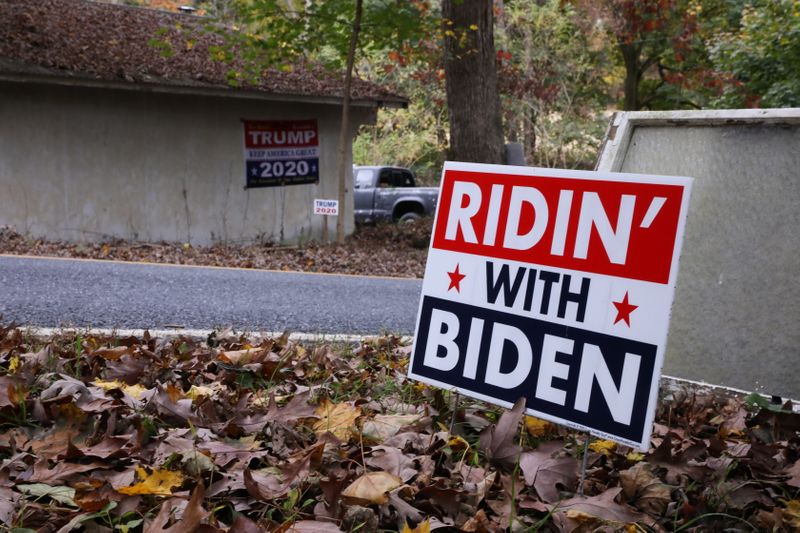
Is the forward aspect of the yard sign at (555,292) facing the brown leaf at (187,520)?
yes

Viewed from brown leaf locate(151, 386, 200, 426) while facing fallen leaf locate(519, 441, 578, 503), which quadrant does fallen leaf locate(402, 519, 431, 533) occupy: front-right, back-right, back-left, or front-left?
front-right

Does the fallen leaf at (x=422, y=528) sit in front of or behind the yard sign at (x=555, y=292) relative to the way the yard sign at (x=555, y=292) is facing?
in front

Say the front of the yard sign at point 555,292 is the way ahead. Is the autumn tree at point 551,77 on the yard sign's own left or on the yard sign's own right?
on the yard sign's own right

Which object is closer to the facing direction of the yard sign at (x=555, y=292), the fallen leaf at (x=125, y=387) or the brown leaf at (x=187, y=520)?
the brown leaf

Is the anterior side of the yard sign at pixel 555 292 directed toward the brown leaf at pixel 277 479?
yes

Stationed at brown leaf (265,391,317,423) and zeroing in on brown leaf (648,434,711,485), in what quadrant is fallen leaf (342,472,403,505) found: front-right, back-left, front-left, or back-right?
front-right

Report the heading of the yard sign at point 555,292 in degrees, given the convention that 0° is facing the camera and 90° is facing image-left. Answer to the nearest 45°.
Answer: approximately 45°

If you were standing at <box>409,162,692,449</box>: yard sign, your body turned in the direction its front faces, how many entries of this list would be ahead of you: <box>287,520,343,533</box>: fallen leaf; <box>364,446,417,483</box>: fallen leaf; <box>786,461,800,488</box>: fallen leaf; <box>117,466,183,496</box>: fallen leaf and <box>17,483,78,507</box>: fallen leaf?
4

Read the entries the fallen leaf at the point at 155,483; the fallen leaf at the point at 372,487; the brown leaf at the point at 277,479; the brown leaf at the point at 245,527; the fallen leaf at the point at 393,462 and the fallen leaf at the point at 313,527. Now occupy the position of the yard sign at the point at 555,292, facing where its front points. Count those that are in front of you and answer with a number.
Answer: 6

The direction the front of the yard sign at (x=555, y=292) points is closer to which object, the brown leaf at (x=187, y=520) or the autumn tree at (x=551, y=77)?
the brown leaf

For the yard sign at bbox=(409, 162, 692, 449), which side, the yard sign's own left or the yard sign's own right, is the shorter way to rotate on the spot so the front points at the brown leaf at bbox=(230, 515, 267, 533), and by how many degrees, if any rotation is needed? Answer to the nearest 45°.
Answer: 0° — it already faces it
